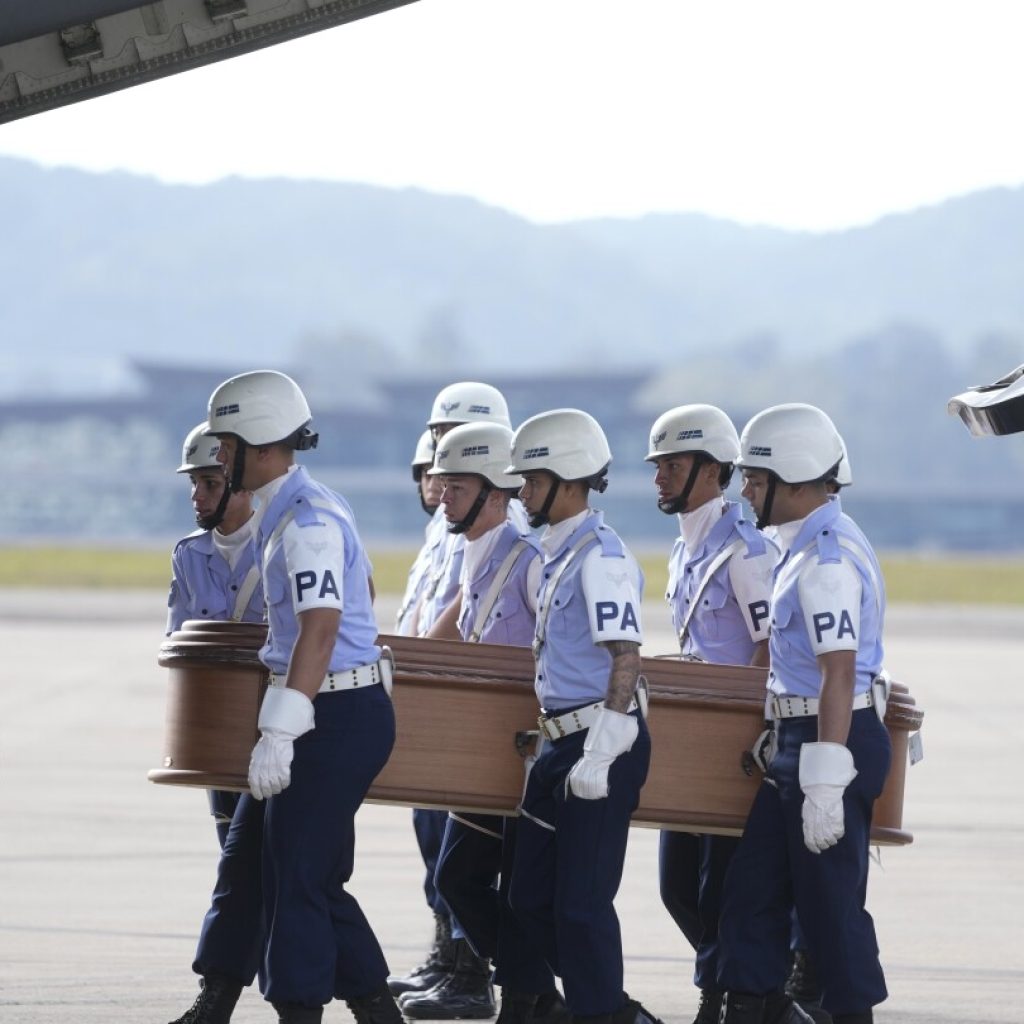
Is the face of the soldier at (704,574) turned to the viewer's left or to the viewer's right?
to the viewer's left

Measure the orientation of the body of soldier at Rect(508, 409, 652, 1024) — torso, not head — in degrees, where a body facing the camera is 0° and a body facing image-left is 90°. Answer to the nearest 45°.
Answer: approximately 90°

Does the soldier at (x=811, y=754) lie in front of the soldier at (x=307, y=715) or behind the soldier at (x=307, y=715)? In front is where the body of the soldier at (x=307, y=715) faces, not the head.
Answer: behind

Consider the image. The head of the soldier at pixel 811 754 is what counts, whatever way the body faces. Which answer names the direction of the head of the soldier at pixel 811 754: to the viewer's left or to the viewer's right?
to the viewer's left

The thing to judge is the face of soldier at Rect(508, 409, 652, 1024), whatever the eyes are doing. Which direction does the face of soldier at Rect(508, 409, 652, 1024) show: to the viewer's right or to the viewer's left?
to the viewer's left

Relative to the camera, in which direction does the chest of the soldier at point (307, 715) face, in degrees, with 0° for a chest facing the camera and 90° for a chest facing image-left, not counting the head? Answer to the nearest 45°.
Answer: approximately 90°

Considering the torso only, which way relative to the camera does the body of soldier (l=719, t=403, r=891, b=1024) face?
to the viewer's left

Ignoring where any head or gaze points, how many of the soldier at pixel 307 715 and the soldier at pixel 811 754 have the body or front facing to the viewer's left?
2
